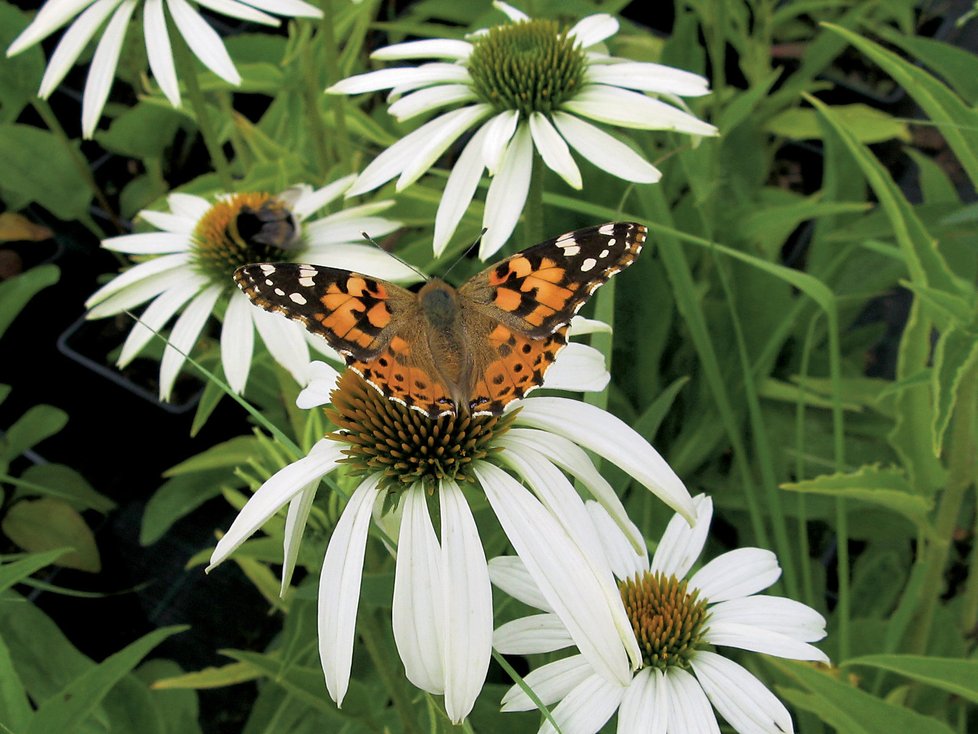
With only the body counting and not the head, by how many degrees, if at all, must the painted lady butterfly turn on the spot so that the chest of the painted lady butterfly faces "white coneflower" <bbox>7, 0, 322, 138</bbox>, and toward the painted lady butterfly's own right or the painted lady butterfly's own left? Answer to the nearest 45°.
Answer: approximately 45° to the painted lady butterfly's own left

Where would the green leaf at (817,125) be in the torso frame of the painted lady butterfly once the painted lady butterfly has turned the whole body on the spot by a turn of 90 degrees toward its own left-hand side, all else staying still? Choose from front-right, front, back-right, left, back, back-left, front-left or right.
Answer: back-right

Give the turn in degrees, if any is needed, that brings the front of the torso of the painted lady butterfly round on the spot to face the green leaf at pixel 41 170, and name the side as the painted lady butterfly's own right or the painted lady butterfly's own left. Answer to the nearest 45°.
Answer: approximately 45° to the painted lady butterfly's own left

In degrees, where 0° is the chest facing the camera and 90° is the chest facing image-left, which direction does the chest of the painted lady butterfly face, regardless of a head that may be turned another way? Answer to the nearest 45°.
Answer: approximately 180°
